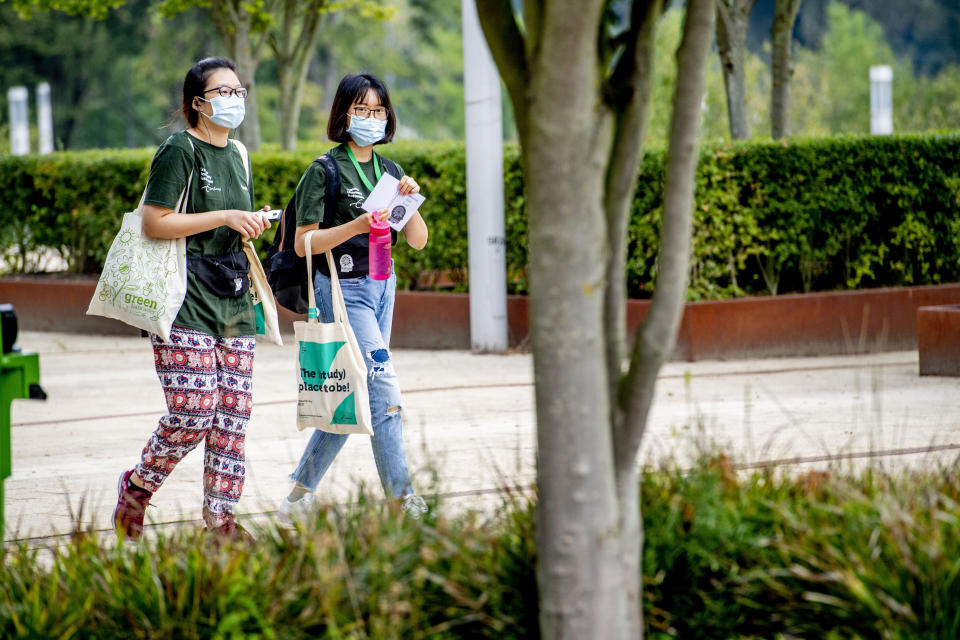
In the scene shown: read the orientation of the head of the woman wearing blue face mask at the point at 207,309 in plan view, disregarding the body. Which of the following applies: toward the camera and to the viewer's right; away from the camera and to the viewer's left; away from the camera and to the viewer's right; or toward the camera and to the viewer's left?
toward the camera and to the viewer's right

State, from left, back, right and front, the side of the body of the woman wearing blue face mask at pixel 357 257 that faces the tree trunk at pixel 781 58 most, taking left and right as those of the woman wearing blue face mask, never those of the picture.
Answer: left

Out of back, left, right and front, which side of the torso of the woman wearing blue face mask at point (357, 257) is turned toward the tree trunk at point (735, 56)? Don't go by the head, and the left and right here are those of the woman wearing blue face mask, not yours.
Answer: left

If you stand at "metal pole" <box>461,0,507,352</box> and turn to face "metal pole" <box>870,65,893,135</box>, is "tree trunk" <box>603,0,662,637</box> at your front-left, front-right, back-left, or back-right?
back-right

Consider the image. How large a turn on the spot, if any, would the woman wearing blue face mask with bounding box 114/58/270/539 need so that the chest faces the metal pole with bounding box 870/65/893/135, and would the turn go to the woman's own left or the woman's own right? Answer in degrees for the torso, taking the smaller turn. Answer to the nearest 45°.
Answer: approximately 90° to the woman's own left

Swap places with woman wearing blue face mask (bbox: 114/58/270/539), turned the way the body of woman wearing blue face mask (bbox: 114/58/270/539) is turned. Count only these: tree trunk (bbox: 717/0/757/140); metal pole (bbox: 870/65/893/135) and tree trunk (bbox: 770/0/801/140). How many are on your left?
3

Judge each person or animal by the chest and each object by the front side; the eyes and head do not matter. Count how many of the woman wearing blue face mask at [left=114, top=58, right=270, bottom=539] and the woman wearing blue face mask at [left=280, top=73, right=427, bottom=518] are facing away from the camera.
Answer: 0

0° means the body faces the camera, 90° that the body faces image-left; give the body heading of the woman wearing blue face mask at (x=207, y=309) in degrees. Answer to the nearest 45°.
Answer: approximately 315°

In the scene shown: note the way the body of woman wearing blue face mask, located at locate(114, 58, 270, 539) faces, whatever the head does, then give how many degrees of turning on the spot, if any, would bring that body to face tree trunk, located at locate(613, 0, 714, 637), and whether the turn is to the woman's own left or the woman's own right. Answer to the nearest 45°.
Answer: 0° — they already face it

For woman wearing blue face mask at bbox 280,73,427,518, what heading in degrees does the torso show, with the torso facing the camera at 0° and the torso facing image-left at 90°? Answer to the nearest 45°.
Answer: approximately 315°

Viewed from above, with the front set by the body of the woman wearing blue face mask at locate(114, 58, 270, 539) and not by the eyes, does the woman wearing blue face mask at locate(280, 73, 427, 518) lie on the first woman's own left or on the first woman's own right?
on the first woman's own left

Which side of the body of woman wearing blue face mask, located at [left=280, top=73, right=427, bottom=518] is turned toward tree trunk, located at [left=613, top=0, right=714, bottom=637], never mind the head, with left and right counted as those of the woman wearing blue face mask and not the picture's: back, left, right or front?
front
